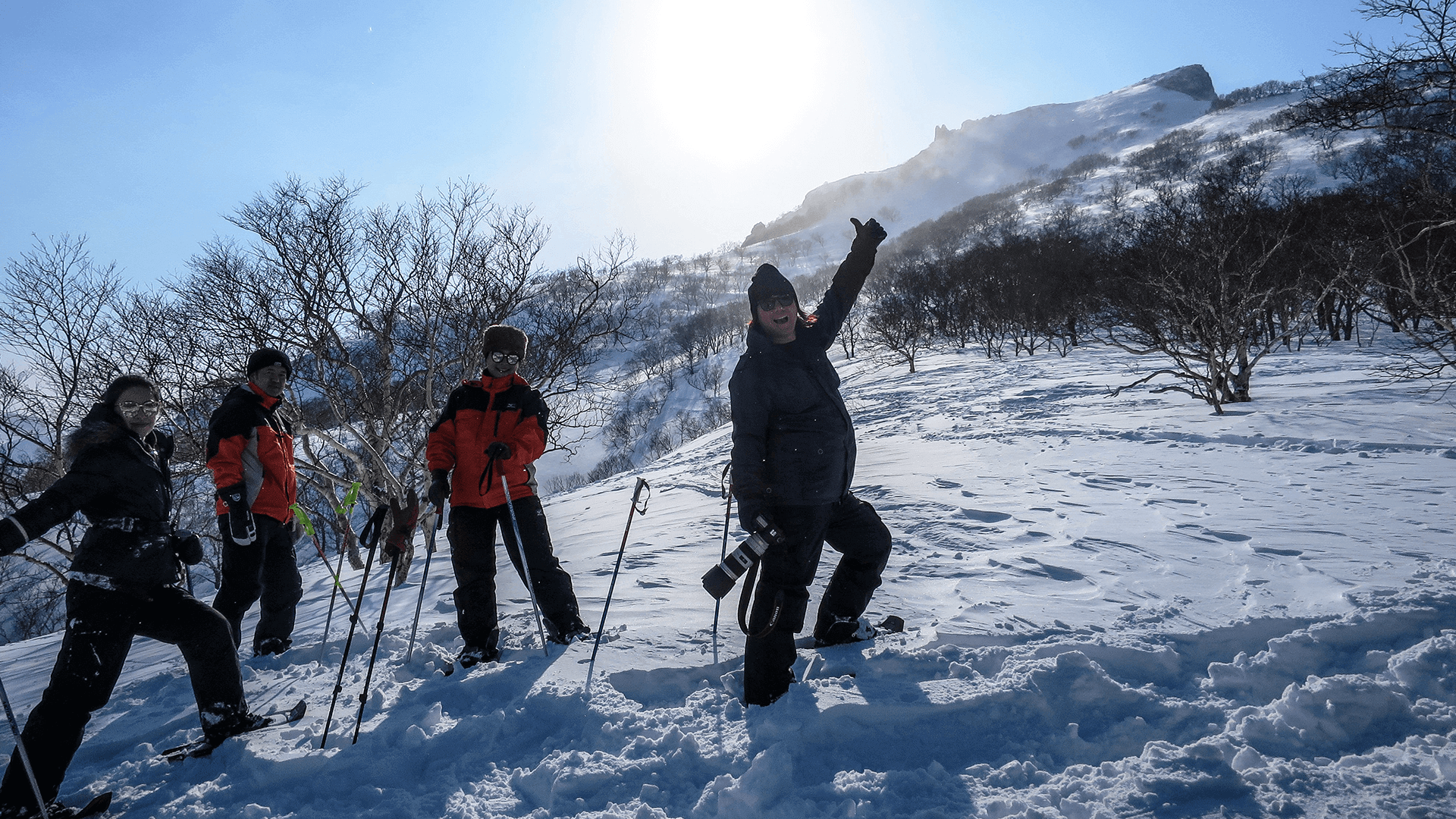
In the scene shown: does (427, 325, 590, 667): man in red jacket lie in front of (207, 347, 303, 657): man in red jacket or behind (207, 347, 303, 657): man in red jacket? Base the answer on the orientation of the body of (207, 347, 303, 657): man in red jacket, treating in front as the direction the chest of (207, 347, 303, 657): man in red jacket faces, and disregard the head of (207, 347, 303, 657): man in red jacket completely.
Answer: in front

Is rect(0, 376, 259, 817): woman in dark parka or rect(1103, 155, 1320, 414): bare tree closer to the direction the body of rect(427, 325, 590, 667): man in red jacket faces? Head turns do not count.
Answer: the woman in dark parka

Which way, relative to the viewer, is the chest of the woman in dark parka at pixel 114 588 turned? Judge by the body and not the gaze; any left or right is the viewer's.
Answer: facing the viewer and to the right of the viewer

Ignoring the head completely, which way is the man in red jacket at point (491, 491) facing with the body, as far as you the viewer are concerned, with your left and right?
facing the viewer

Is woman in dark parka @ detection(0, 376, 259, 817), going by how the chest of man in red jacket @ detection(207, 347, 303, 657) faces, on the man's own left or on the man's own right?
on the man's own right
